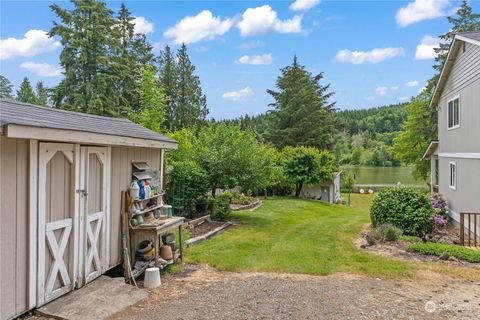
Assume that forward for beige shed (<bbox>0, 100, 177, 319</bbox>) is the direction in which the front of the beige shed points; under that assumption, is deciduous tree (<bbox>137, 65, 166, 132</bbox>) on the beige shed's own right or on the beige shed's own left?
on the beige shed's own left

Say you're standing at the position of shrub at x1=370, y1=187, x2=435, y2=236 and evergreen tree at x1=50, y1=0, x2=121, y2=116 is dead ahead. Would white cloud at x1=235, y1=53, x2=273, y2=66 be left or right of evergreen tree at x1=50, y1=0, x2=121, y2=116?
right

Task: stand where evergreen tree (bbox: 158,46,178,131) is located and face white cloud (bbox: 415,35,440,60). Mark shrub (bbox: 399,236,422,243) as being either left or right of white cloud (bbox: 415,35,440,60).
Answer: right

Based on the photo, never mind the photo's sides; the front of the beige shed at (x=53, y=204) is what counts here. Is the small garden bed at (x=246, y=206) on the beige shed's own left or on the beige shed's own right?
on the beige shed's own left

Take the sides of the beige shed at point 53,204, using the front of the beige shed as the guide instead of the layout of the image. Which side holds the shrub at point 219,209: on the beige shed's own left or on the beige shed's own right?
on the beige shed's own left

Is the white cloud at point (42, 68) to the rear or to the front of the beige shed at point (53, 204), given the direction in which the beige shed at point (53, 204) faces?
to the rear

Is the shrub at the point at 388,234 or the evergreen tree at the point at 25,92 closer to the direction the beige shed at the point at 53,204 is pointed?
the shrub

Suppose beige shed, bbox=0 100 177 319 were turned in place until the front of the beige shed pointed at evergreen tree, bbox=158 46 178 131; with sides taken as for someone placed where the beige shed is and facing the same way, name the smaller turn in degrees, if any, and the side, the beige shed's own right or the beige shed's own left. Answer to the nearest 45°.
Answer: approximately 135° to the beige shed's own left

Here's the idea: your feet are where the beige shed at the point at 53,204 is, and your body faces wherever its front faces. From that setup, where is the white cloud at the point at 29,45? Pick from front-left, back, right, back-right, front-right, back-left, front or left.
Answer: back-left

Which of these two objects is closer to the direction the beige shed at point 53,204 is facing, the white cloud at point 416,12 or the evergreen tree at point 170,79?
the white cloud
